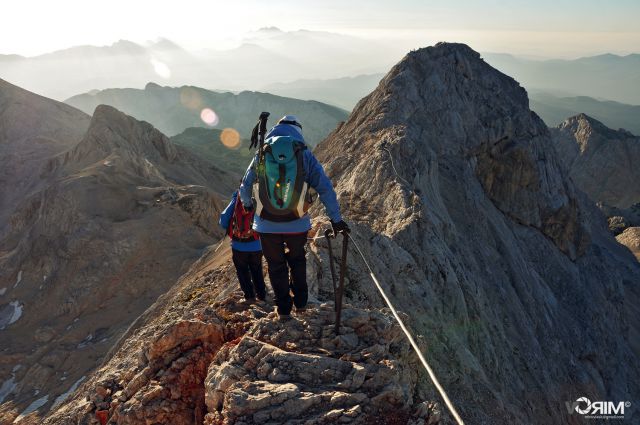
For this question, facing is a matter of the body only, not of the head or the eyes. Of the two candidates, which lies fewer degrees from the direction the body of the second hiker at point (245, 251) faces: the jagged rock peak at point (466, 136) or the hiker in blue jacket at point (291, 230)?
the jagged rock peak

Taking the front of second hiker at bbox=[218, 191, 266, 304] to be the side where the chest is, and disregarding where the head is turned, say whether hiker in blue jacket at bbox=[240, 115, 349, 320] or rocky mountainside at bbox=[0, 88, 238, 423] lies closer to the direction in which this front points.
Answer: the rocky mountainside

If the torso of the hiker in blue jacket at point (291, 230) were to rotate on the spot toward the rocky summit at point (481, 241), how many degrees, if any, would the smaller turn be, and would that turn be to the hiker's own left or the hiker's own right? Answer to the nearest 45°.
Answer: approximately 45° to the hiker's own right

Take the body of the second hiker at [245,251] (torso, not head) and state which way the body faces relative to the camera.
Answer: away from the camera

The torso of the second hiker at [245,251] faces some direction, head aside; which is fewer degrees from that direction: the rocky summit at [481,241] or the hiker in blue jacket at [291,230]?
the rocky summit

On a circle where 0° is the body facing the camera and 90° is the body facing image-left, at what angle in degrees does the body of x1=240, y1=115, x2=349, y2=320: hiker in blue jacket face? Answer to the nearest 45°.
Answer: approximately 180°

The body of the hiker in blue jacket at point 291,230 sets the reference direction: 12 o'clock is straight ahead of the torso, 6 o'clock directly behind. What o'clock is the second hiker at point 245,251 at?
The second hiker is roughly at 11 o'clock from the hiker in blue jacket.

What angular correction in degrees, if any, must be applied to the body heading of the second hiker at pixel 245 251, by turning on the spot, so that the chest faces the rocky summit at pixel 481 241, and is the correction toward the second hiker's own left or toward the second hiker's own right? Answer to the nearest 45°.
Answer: approximately 45° to the second hiker's own right
